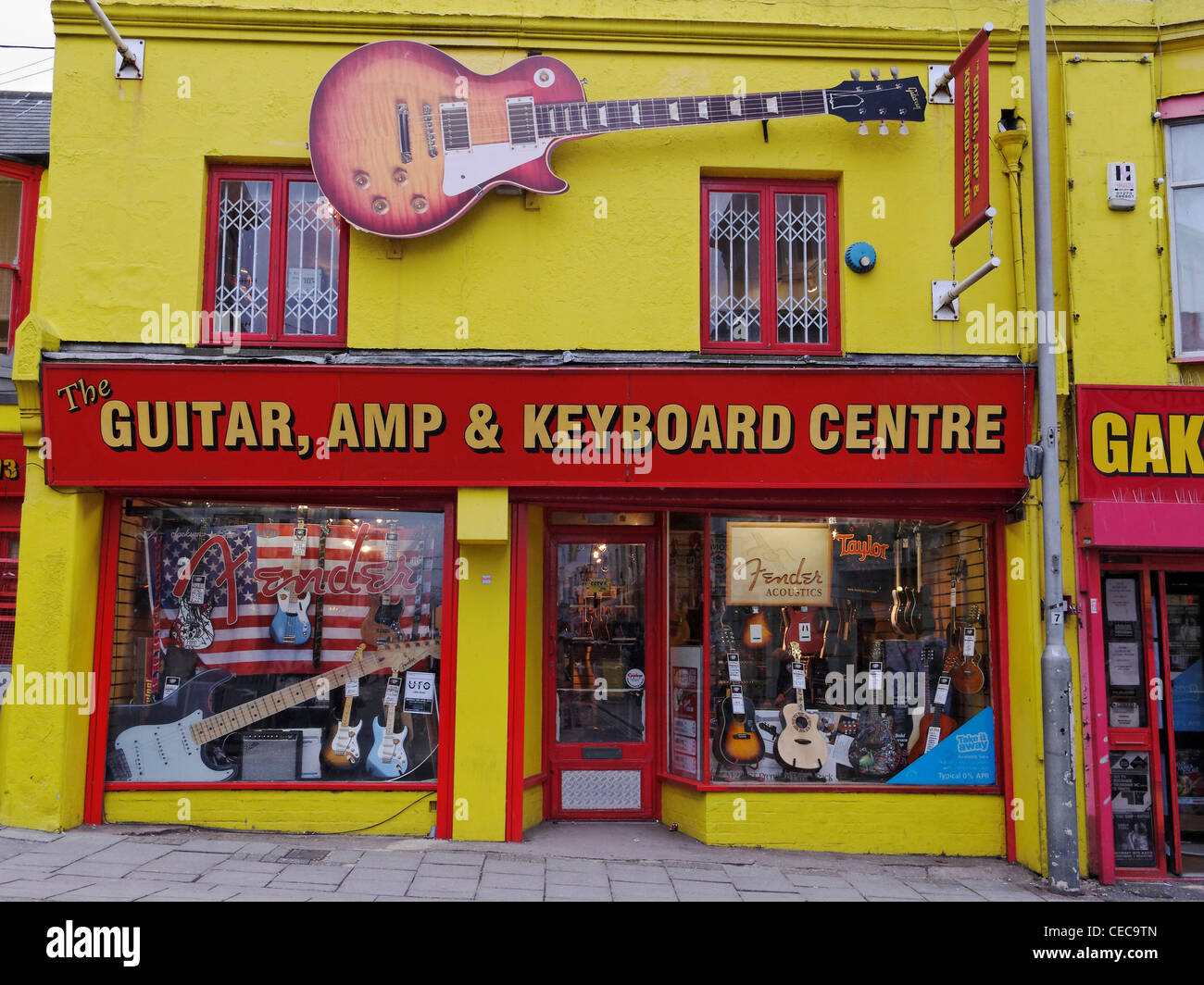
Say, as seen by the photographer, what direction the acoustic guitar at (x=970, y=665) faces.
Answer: facing the viewer

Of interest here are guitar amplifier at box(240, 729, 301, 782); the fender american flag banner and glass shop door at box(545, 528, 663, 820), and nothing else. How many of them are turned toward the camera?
3

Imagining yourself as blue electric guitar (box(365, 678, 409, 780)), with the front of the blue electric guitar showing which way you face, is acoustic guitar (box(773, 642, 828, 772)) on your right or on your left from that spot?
on your left

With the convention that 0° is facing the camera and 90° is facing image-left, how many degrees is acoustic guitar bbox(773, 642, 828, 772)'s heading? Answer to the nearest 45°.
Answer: approximately 0°

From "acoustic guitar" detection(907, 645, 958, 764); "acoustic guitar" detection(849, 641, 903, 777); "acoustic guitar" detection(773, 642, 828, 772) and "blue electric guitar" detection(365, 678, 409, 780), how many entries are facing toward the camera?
4

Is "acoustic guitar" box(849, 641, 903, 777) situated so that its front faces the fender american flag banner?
no

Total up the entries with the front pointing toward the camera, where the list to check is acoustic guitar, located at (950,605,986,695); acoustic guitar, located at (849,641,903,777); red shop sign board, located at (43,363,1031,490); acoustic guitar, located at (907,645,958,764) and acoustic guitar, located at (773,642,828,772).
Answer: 5

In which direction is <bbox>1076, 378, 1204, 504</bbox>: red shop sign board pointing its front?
toward the camera

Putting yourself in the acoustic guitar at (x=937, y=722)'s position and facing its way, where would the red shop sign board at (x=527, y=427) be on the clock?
The red shop sign board is roughly at 2 o'clock from the acoustic guitar.

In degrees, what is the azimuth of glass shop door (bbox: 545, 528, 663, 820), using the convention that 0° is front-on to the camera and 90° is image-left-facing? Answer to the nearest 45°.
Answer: approximately 0°
